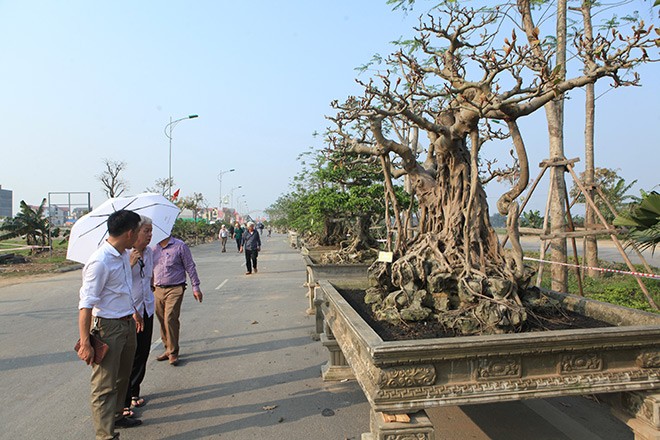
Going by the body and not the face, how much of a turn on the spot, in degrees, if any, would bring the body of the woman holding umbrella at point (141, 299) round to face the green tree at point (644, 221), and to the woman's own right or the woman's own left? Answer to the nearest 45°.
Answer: approximately 45° to the woman's own left

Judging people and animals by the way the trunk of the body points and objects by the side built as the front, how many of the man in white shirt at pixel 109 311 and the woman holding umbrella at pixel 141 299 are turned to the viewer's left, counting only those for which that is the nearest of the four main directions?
0

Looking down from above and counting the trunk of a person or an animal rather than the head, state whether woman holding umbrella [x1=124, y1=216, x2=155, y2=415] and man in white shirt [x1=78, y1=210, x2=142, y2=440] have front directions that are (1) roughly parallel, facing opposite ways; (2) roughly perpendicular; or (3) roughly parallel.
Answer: roughly parallel

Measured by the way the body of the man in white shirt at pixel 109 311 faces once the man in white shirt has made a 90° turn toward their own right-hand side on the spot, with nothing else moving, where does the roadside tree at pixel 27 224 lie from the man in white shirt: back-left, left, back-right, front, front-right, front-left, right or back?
back-right

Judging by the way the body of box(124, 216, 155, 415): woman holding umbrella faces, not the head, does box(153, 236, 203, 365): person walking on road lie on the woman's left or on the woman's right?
on the woman's left

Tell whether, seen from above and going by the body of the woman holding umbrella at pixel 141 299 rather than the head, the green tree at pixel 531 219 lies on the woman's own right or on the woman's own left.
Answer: on the woman's own left

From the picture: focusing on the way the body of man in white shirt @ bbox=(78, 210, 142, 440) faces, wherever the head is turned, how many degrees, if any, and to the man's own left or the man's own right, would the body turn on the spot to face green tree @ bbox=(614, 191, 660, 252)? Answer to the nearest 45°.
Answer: approximately 45° to the man's own left

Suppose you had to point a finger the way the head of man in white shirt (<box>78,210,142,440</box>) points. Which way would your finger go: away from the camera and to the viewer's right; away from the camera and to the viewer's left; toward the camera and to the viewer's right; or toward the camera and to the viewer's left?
away from the camera and to the viewer's right

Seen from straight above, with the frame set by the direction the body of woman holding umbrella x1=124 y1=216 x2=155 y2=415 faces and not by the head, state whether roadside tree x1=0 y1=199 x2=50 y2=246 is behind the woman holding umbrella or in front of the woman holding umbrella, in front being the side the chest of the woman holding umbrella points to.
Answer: behind

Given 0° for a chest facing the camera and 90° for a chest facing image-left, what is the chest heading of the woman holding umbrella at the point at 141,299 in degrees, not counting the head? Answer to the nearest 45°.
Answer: approximately 315°

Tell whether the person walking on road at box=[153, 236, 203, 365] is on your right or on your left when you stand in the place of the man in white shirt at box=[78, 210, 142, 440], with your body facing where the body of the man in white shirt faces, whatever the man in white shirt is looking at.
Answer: on your left

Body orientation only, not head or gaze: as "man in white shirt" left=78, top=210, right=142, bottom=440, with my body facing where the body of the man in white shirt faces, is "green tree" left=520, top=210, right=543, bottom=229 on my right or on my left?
on my left

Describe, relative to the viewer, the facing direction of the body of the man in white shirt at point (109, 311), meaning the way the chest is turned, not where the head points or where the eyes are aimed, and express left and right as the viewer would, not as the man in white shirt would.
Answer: facing the viewer and to the right of the viewer

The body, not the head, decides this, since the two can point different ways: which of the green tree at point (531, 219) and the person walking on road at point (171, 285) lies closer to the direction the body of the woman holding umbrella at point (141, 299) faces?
the green tree
